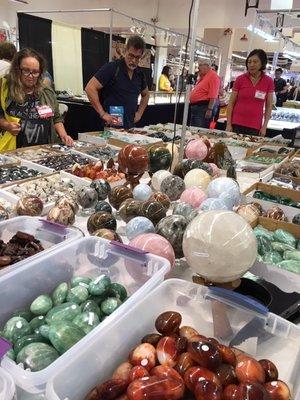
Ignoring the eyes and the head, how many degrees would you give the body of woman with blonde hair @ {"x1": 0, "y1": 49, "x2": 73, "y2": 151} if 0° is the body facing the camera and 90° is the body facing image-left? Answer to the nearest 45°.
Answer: approximately 0°

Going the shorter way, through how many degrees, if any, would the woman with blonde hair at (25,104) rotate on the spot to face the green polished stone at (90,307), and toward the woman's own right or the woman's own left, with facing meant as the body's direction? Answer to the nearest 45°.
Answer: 0° — they already face it

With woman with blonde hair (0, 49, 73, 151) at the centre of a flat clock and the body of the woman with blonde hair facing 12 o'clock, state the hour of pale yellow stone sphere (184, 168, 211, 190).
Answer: The pale yellow stone sphere is roughly at 11 o'clock from the woman with blonde hair.

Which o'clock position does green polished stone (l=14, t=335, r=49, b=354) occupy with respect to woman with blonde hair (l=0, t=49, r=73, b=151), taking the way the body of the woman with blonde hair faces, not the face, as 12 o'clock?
The green polished stone is roughly at 12 o'clock from the woman with blonde hair.

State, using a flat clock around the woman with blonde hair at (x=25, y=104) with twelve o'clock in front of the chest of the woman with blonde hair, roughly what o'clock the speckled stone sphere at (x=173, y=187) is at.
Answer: The speckled stone sphere is roughly at 11 o'clock from the woman with blonde hair.

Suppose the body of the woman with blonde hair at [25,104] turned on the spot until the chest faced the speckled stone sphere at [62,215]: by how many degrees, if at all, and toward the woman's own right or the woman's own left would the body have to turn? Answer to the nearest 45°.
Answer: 0° — they already face it

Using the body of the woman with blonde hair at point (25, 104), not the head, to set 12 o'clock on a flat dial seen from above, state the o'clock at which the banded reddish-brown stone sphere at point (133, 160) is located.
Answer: The banded reddish-brown stone sphere is roughly at 11 o'clock from the woman with blonde hair.

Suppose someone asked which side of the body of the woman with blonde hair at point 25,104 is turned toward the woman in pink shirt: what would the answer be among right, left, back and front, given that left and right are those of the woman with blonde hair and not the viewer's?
left

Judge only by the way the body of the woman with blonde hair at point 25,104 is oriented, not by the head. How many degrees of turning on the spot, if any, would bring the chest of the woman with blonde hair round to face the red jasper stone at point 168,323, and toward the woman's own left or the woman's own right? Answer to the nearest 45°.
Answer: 0° — they already face it

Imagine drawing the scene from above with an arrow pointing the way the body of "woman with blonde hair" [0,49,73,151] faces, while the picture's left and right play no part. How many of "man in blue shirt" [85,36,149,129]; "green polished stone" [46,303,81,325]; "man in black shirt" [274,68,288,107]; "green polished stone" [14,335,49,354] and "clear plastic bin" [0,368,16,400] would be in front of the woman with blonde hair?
3

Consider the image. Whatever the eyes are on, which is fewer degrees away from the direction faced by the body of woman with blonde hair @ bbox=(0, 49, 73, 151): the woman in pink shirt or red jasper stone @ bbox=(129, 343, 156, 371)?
the red jasper stone
